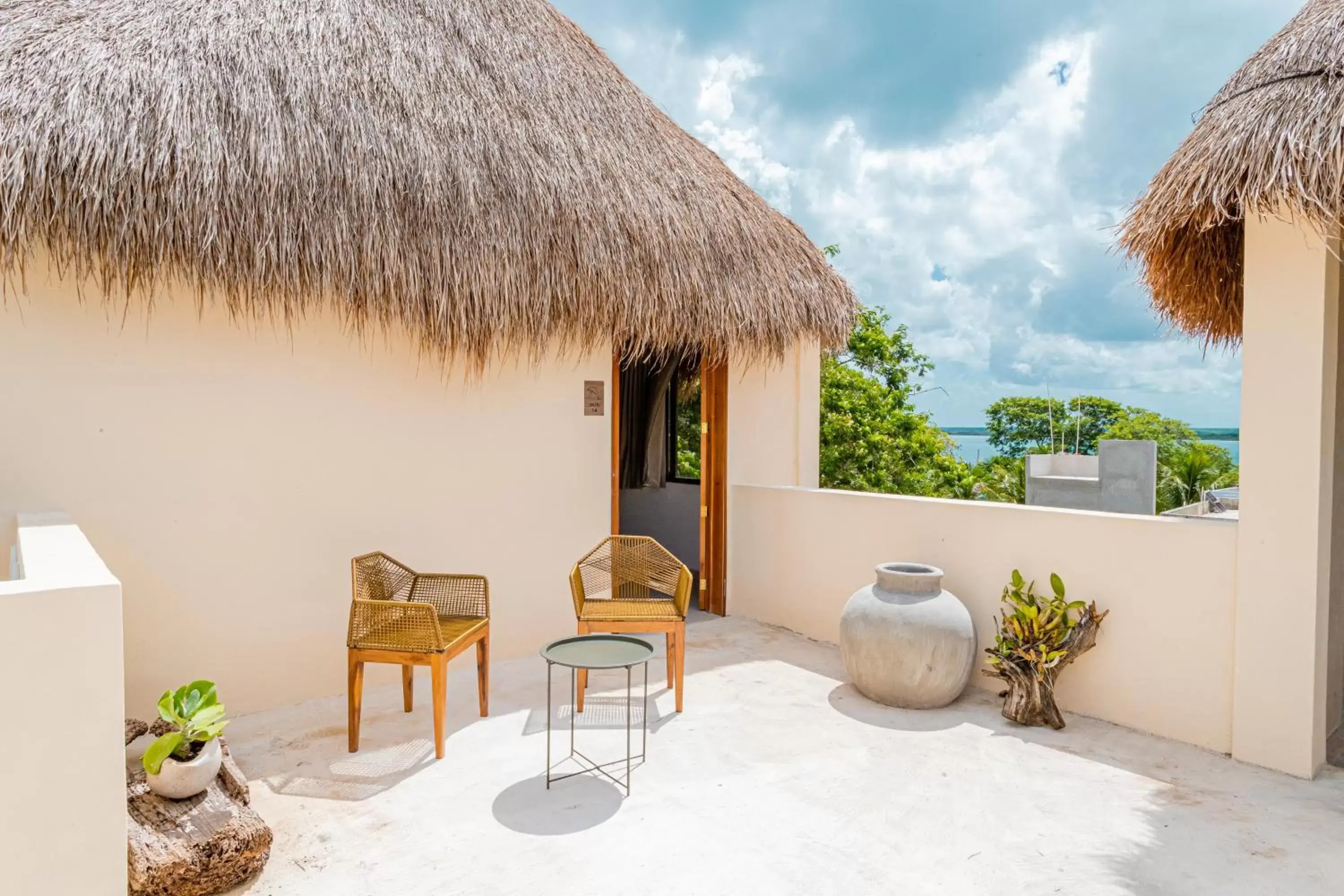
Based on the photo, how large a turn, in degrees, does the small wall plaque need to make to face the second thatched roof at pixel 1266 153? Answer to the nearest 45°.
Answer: approximately 45° to its left

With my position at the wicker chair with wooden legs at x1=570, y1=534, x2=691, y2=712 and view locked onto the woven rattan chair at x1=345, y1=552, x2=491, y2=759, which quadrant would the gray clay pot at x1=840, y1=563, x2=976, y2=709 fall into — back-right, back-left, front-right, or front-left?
back-left

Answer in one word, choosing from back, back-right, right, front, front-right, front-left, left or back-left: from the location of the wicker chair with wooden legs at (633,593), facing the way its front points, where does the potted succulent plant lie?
front-right

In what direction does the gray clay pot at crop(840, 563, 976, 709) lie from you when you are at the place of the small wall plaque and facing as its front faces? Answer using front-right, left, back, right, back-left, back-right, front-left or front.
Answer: front-left

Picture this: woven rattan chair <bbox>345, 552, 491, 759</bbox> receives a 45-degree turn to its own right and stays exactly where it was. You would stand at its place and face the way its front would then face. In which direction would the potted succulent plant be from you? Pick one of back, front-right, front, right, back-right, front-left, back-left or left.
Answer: front-right

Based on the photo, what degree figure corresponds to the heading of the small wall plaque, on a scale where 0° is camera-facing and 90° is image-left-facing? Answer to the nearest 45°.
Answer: approximately 0°

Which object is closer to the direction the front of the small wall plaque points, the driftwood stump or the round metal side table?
the round metal side table

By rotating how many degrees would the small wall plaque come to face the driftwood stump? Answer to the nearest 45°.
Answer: approximately 45° to its left

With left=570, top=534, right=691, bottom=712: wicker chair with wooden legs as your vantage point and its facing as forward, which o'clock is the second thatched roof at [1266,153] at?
The second thatched roof is roughly at 10 o'clock from the wicker chair with wooden legs.
